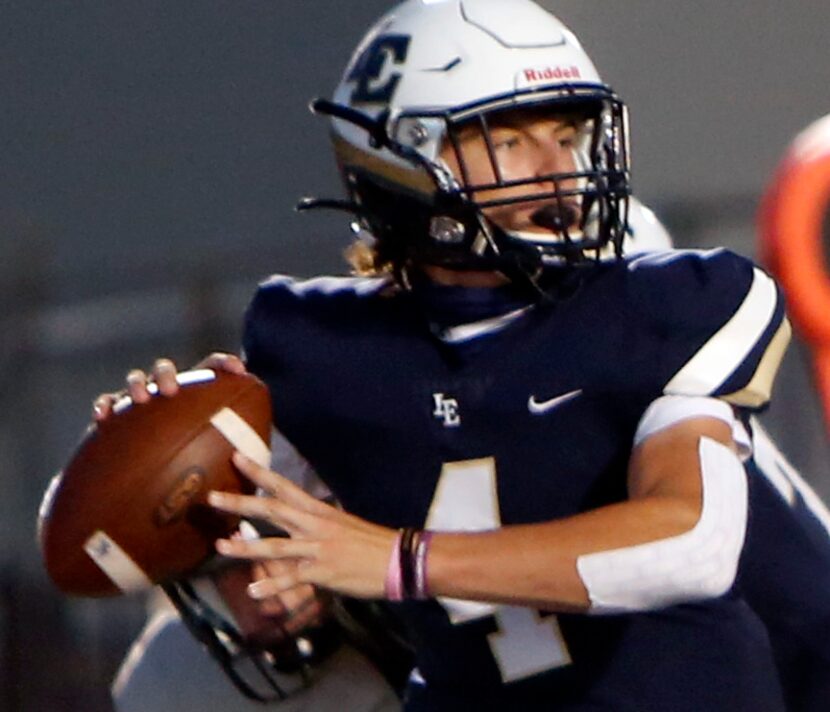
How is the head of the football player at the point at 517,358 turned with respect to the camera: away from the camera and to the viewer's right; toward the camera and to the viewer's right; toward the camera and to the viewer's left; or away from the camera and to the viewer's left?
toward the camera and to the viewer's right

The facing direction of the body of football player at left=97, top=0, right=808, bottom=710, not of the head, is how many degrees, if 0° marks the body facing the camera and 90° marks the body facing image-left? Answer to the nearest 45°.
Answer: approximately 0°
